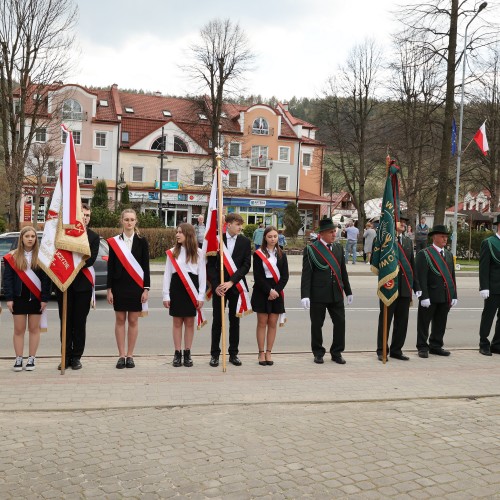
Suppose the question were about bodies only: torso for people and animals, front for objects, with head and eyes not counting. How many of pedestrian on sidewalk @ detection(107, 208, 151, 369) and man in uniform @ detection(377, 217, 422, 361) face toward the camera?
2

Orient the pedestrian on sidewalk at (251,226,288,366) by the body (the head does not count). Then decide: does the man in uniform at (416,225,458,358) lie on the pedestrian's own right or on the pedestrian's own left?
on the pedestrian's own left

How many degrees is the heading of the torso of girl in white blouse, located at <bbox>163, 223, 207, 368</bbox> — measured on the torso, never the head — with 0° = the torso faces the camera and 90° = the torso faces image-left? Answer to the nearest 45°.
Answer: approximately 0°

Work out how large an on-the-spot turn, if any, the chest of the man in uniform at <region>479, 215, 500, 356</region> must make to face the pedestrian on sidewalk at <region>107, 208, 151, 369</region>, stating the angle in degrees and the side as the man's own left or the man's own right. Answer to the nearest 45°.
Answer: approximately 45° to the man's own right

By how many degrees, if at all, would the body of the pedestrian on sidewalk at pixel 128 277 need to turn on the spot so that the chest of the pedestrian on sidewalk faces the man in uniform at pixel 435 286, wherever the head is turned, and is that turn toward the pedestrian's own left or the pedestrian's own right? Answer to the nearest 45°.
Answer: approximately 90° to the pedestrian's own left
